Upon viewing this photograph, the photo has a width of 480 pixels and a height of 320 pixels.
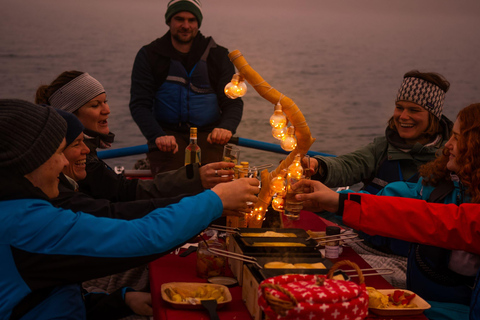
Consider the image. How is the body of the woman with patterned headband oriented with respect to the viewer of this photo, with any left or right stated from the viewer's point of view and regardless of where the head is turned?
facing the viewer and to the left of the viewer

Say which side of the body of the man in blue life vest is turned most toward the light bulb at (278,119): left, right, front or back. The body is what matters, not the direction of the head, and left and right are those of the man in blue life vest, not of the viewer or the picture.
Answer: front

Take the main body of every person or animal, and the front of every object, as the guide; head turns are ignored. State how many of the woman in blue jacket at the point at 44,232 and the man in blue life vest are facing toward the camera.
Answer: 1

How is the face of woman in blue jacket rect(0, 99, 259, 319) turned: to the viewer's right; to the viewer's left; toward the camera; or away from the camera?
to the viewer's right

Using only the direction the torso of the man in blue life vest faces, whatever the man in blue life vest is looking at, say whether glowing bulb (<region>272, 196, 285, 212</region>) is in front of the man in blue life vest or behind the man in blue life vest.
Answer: in front

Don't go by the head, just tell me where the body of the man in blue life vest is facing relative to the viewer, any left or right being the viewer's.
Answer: facing the viewer

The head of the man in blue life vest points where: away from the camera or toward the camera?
toward the camera

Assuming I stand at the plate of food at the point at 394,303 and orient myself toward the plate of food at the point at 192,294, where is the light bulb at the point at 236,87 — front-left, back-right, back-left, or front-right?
front-right

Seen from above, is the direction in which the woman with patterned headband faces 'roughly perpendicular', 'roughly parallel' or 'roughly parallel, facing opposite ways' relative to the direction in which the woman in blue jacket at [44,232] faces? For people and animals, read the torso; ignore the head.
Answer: roughly parallel, facing opposite ways

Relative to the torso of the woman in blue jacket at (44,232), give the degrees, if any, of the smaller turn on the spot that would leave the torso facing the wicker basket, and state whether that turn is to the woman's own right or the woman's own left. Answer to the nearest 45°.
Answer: approximately 45° to the woman's own right

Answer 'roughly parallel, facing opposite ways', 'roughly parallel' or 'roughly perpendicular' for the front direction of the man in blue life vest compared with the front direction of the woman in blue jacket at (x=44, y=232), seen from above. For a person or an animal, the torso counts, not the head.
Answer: roughly perpendicular

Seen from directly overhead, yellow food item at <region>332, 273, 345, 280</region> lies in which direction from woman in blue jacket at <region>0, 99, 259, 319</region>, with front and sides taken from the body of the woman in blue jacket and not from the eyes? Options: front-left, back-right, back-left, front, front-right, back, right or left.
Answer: front

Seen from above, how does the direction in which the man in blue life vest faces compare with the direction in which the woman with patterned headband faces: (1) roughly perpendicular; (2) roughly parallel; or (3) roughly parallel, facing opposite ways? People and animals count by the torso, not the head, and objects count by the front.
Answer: roughly perpendicular

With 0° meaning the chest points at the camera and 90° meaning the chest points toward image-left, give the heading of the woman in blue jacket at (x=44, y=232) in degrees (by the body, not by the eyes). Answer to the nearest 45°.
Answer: approximately 270°

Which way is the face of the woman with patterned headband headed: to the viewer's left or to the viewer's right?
to the viewer's left

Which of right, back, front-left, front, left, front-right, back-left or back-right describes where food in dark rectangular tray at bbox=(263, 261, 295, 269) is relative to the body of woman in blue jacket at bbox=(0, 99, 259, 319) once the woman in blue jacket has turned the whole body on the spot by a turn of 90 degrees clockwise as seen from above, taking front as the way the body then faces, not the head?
left
